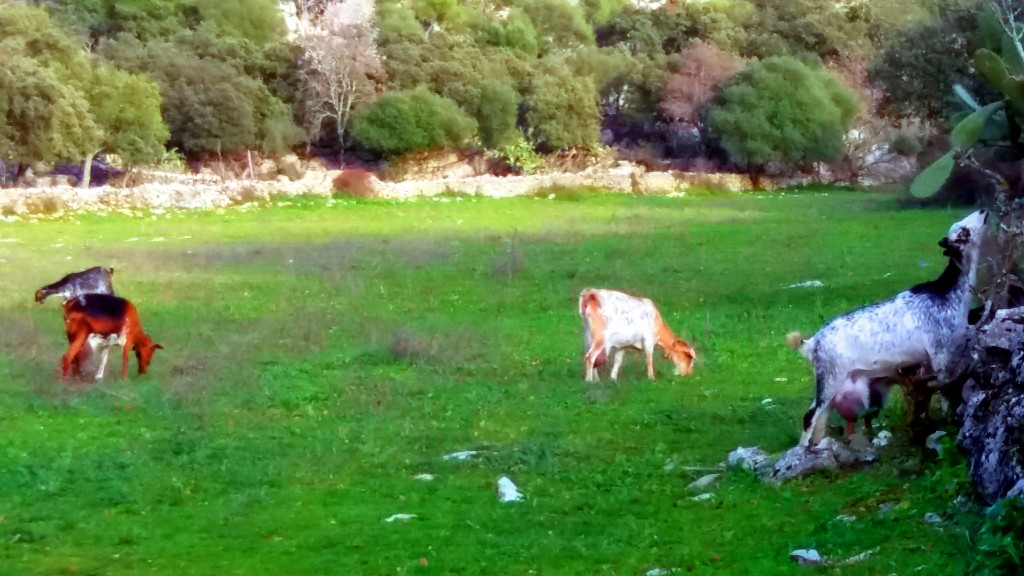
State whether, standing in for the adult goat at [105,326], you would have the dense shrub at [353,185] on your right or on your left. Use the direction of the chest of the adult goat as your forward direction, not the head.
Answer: on your left

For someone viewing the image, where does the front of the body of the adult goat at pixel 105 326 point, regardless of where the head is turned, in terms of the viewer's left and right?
facing to the right of the viewer

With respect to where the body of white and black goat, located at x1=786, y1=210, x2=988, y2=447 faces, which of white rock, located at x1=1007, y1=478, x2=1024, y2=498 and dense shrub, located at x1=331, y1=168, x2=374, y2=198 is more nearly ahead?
the white rock

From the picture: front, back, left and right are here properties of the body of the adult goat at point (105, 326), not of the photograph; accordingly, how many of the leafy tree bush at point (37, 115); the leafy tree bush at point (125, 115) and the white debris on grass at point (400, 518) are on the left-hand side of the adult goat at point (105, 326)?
2

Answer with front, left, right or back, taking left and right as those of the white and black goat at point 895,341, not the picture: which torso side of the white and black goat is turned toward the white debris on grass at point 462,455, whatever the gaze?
back

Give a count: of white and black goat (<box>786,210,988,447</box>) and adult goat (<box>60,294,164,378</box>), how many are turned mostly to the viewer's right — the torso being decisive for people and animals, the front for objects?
2

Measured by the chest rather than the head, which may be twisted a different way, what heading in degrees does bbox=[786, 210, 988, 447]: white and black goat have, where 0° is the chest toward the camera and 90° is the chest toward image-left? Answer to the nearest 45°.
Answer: approximately 270°

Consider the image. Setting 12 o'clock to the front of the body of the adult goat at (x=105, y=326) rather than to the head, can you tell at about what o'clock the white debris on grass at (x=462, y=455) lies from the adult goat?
The white debris on grass is roughly at 2 o'clock from the adult goat.

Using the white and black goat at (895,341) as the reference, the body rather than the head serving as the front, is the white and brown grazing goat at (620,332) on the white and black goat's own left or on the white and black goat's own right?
on the white and black goat's own left
